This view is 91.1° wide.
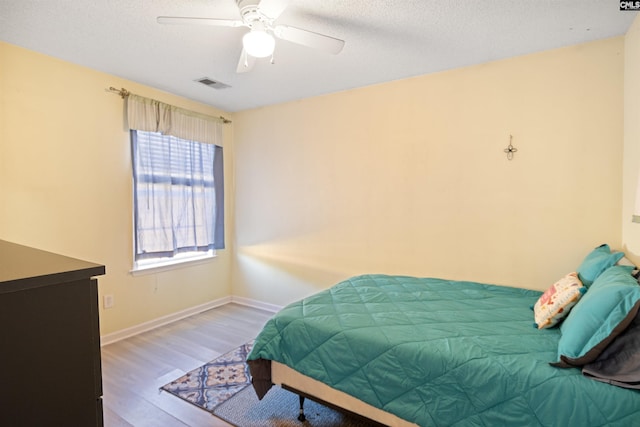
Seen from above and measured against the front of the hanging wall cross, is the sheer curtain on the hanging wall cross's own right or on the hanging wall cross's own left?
on the hanging wall cross's own right

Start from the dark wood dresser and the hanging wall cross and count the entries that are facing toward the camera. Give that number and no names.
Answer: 1

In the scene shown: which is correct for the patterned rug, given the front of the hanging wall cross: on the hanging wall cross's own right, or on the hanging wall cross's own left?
on the hanging wall cross's own right

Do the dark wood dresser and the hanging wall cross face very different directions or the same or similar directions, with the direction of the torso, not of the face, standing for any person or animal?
very different directions

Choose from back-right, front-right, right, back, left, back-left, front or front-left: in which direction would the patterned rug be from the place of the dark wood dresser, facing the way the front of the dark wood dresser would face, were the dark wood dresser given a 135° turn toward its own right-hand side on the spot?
back-left

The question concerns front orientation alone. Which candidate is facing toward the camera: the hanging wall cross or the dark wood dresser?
the hanging wall cross

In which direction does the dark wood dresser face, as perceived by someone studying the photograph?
facing away from the viewer and to the right of the viewer

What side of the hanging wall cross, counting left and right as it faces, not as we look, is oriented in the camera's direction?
front

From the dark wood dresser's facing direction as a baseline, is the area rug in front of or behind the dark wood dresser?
in front
